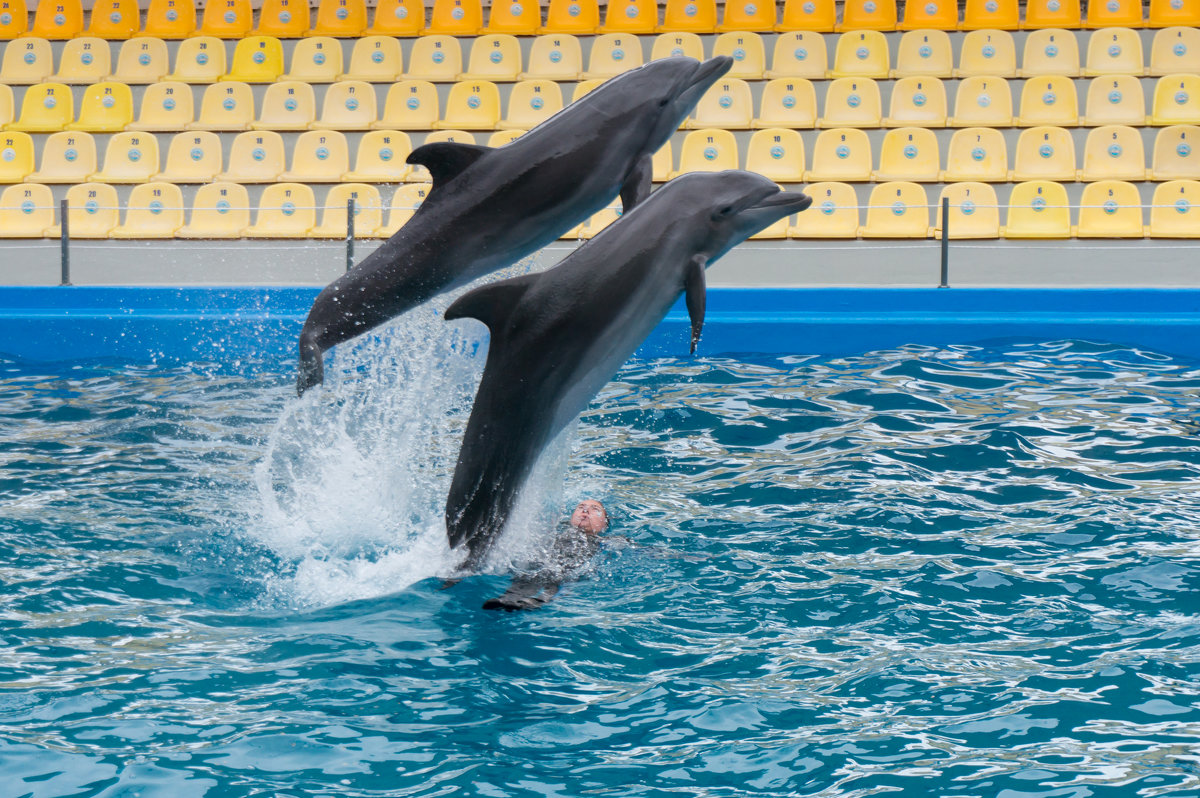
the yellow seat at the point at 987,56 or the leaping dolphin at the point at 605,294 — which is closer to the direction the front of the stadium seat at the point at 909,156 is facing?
the leaping dolphin

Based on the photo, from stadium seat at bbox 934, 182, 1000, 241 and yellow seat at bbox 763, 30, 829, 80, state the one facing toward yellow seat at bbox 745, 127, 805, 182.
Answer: yellow seat at bbox 763, 30, 829, 80

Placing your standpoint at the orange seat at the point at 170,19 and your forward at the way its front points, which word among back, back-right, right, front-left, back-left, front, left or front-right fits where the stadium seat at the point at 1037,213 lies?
front-left

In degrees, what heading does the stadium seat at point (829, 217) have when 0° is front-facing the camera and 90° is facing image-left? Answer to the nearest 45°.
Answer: approximately 0°

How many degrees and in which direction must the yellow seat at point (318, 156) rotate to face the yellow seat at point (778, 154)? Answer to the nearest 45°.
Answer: approximately 90° to its left

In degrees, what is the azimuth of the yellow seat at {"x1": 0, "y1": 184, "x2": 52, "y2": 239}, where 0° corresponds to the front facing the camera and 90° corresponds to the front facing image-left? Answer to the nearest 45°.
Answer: approximately 0°

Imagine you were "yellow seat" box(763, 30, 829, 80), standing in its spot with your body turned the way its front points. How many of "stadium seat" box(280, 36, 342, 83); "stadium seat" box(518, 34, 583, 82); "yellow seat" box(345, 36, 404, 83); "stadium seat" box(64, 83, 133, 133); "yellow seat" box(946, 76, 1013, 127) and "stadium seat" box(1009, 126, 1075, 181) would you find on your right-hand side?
4

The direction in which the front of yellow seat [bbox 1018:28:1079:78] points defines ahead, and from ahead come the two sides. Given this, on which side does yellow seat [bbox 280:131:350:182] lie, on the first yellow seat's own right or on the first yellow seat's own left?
on the first yellow seat's own right

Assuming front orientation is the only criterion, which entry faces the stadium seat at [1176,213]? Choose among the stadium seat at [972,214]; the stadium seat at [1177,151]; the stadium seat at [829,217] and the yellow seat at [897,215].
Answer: the stadium seat at [1177,151]
